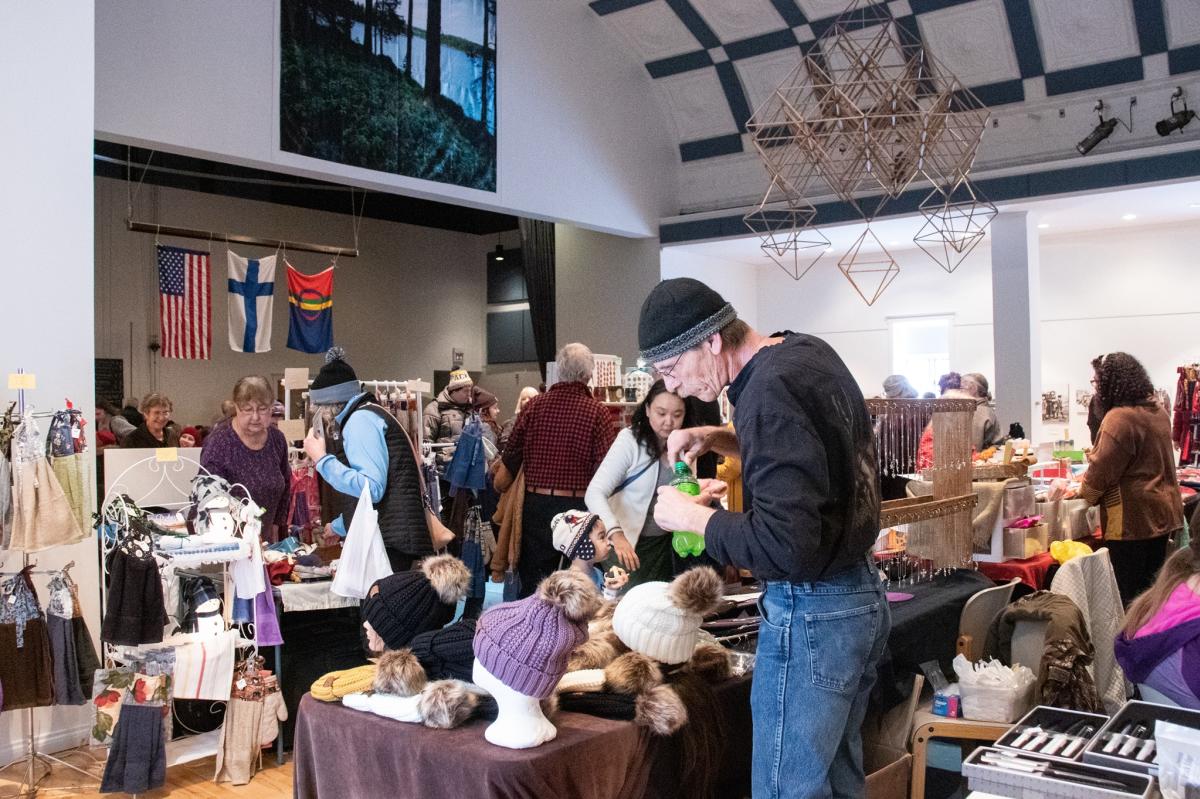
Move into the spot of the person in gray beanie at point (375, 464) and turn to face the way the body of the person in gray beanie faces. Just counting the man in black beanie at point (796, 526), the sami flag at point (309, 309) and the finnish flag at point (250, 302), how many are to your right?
2

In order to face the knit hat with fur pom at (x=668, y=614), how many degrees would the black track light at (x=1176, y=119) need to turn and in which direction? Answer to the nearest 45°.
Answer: approximately 45° to its left

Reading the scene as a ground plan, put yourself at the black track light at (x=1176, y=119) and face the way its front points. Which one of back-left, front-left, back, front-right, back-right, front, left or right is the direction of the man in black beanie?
front-left

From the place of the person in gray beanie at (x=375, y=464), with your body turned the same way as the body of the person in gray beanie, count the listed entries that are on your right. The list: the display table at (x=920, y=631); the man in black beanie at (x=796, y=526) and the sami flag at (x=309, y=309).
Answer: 1

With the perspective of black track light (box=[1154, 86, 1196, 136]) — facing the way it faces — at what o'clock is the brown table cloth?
The brown table cloth is roughly at 11 o'clock from the black track light.

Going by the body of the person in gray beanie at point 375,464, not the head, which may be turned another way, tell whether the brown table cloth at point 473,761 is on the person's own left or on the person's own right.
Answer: on the person's own left

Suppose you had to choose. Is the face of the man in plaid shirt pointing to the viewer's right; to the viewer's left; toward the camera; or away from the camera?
away from the camera

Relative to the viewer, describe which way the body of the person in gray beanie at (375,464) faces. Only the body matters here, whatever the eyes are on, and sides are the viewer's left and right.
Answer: facing to the left of the viewer

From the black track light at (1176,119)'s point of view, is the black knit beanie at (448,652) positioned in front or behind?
in front

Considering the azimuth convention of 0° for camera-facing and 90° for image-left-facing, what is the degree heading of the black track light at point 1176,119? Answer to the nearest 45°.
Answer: approximately 45°

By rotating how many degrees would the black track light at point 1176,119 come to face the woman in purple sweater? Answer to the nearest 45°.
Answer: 0° — it already faces them
